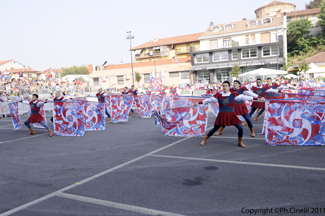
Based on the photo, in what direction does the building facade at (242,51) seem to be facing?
toward the camera

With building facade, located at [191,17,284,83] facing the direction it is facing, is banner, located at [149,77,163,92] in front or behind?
in front

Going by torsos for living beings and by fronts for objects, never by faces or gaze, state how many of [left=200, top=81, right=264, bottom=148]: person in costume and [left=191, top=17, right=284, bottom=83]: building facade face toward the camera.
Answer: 2

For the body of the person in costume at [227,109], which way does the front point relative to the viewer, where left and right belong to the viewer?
facing the viewer

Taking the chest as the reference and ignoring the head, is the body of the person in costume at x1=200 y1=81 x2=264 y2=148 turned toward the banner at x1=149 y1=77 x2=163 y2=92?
no

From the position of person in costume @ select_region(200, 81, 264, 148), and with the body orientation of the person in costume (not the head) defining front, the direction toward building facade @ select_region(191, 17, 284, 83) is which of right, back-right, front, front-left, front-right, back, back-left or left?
back

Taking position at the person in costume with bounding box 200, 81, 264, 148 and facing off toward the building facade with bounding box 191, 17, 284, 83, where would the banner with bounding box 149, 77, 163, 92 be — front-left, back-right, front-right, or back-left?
front-left

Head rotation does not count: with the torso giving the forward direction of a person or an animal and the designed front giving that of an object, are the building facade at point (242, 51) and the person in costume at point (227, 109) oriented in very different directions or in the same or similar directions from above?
same or similar directions

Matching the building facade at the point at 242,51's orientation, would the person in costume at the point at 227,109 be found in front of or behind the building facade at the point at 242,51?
in front
